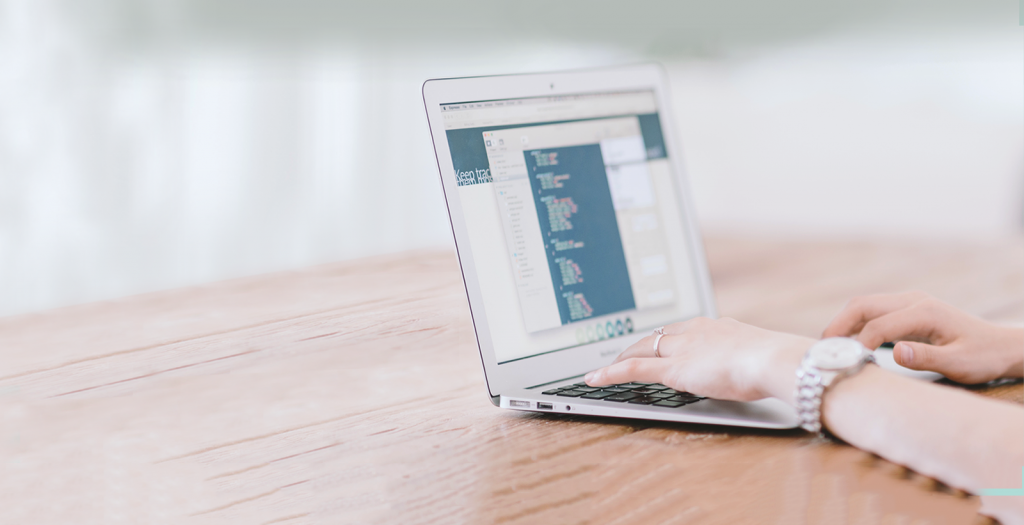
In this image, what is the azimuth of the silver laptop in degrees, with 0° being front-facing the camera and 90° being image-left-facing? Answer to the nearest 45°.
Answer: approximately 315°
